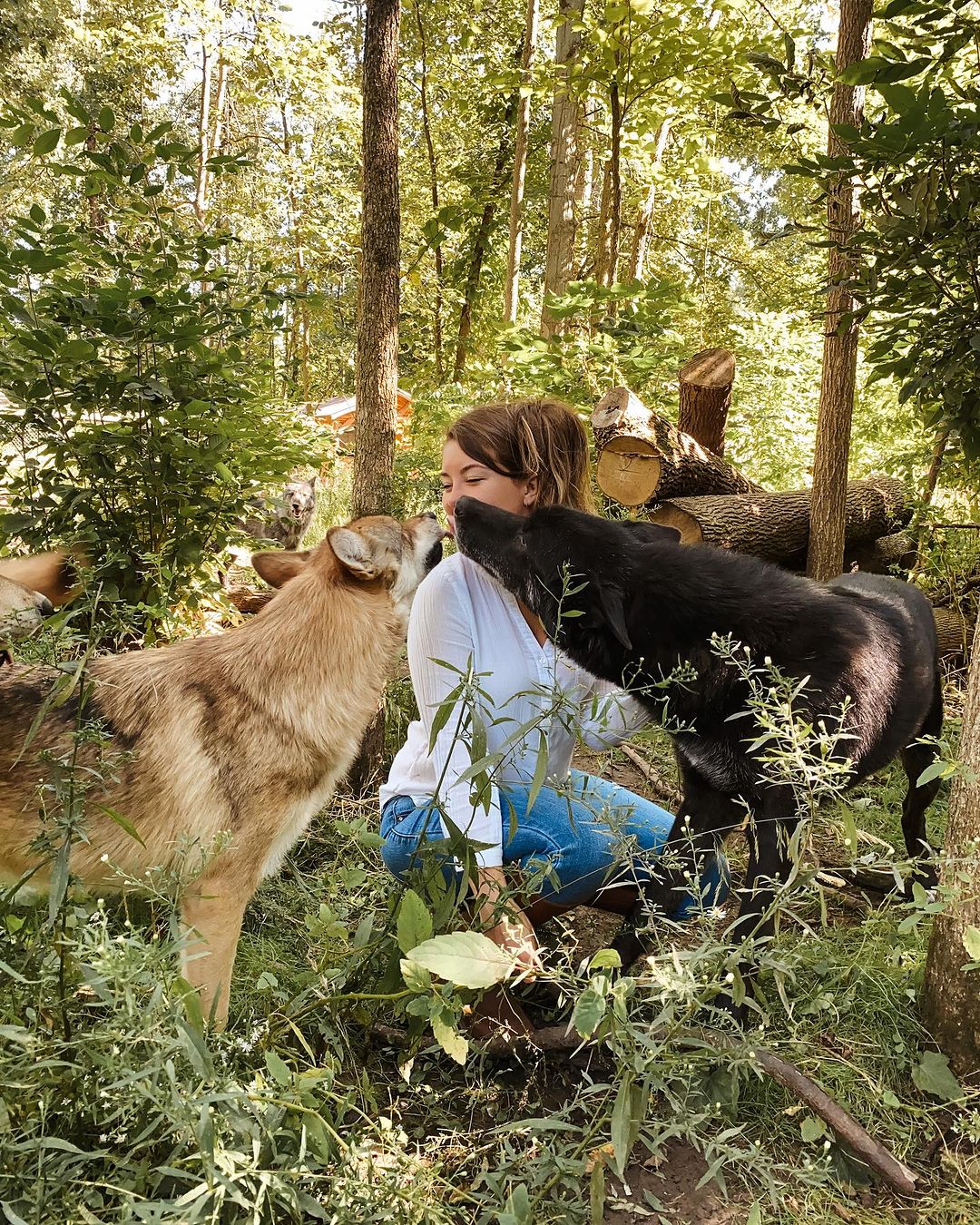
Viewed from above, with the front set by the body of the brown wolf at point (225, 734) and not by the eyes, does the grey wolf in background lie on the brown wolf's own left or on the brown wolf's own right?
on the brown wolf's own left

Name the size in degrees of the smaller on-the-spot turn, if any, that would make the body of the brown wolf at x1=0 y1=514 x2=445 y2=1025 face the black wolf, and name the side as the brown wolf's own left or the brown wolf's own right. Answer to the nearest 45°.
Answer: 0° — it already faces it

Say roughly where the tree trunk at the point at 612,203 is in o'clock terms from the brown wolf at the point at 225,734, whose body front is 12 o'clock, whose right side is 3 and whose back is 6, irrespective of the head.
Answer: The tree trunk is roughly at 10 o'clock from the brown wolf.

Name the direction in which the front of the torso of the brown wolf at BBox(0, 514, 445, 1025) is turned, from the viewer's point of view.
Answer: to the viewer's right

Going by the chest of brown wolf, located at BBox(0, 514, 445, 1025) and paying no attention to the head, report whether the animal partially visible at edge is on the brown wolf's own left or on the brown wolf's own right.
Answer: on the brown wolf's own left

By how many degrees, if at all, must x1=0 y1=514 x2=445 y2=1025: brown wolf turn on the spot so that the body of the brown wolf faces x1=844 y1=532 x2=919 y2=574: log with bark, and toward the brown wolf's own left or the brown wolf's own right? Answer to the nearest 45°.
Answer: approximately 45° to the brown wolf's own left

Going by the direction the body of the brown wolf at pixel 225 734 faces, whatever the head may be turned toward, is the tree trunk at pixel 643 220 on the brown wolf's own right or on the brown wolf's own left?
on the brown wolf's own left
